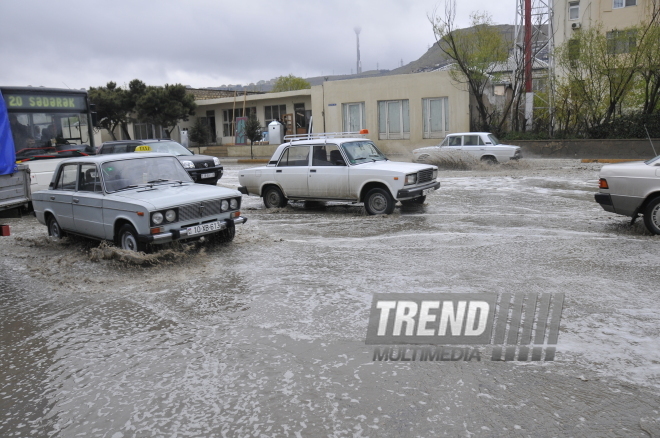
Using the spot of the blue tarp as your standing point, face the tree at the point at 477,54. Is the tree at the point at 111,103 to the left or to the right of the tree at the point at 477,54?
left

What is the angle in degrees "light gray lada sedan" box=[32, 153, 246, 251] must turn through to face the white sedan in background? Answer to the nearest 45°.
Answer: approximately 90° to its left

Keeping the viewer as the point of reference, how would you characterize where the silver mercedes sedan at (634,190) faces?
facing to the right of the viewer

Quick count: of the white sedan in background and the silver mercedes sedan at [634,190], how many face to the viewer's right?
1
